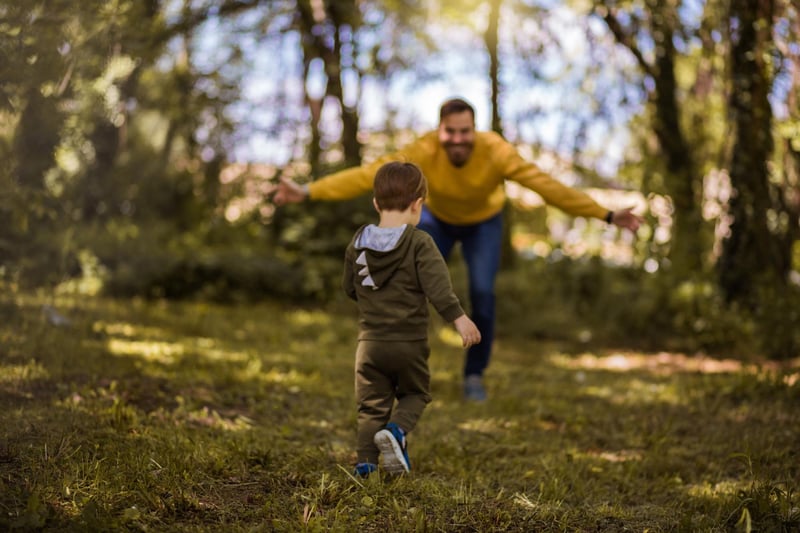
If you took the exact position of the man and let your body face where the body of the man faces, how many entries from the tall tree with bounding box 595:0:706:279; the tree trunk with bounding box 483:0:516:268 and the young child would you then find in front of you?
1

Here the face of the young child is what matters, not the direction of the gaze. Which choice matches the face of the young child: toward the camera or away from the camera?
away from the camera

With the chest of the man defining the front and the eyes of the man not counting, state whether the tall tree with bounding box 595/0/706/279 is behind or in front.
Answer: behind

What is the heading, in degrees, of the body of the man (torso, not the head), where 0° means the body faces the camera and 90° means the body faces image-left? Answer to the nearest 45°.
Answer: approximately 0°

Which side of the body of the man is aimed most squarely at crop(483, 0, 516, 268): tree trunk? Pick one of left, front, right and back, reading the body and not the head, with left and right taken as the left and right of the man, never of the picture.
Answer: back

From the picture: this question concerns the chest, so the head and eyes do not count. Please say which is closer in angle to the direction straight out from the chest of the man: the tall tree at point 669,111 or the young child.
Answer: the young child

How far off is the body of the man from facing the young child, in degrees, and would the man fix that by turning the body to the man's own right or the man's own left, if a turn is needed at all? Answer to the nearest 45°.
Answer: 0° — they already face them
